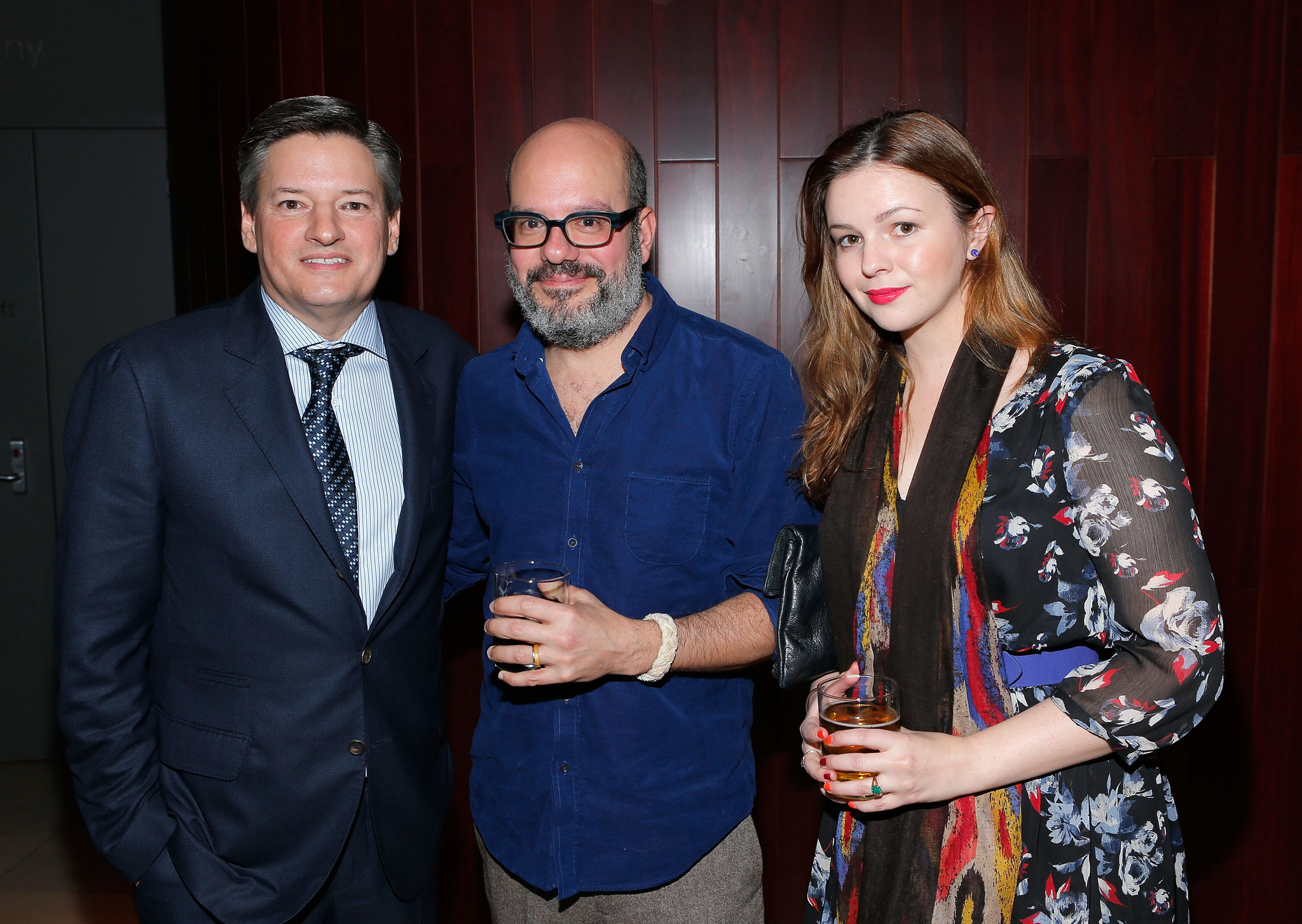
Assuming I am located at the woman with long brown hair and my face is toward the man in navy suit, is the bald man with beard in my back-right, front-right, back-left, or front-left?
front-right

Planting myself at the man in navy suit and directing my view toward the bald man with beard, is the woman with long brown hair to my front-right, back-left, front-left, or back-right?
front-right

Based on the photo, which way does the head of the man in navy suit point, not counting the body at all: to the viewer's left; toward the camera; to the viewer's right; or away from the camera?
toward the camera

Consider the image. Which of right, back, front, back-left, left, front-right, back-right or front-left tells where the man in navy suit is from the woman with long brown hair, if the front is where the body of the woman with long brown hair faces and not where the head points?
front-right

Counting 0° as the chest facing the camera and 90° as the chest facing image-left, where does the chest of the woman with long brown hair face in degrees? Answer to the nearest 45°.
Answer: approximately 45°

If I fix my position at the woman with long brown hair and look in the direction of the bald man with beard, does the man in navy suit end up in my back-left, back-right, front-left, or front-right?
front-left

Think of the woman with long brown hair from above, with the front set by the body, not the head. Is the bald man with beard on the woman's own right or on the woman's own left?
on the woman's own right

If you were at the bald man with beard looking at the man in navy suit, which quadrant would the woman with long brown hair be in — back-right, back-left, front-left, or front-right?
back-left
